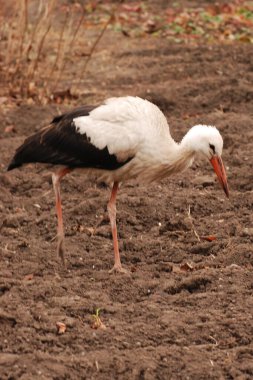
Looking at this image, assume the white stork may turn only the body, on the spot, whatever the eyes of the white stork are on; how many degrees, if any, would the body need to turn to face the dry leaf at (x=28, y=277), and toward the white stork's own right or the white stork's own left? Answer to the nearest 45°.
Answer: approximately 135° to the white stork's own right

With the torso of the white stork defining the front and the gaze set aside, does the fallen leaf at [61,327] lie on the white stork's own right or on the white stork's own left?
on the white stork's own right

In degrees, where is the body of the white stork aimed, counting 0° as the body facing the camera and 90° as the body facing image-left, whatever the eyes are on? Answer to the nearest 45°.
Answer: approximately 270°

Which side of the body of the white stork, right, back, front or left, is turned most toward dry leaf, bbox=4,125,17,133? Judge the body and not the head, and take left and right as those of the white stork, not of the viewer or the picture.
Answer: left

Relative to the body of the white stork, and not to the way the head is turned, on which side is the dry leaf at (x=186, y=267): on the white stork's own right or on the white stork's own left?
on the white stork's own right
